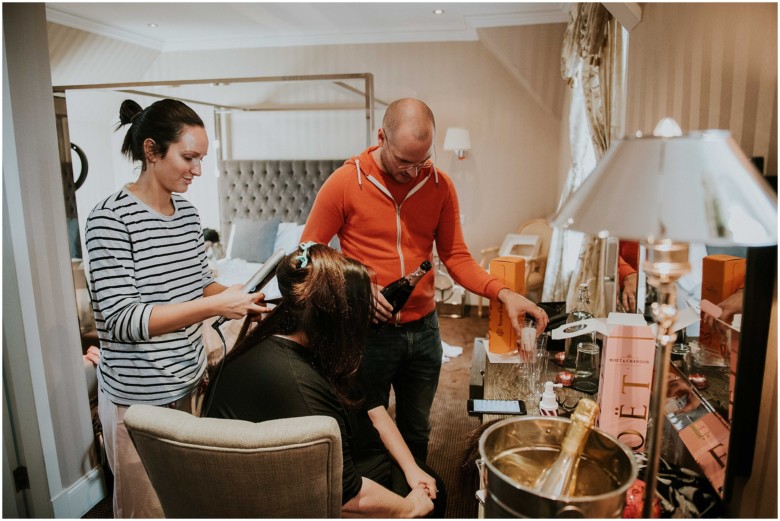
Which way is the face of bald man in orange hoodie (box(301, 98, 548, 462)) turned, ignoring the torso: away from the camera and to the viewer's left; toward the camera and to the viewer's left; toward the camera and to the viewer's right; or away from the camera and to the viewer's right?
toward the camera and to the viewer's right

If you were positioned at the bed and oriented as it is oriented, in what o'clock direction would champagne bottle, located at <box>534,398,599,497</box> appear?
The champagne bottle is roughly at 12 o'clock from the bed.

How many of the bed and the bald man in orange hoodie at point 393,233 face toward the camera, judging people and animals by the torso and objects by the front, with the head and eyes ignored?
2

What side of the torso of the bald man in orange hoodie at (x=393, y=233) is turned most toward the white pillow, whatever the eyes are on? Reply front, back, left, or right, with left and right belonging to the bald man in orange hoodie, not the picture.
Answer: back

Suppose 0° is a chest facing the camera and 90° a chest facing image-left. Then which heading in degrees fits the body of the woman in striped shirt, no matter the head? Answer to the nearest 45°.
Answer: approximately 315°

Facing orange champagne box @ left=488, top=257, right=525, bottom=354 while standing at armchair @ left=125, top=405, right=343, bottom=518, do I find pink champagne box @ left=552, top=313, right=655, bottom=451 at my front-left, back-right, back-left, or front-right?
front-right

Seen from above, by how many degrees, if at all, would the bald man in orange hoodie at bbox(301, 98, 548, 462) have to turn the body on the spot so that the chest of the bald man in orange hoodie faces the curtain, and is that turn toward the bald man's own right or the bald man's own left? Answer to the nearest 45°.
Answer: approximately 135° to the bald man's own left

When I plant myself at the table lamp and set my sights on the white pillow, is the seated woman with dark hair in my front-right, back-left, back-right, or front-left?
front-left

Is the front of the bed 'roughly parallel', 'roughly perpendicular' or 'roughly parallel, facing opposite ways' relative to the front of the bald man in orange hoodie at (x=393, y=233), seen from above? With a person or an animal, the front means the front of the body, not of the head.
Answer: roughly parallel

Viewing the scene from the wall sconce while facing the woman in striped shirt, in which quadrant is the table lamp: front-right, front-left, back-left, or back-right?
front-left

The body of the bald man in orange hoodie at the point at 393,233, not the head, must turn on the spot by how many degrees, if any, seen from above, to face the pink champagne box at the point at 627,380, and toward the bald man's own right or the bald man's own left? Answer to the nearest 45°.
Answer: approximately 45° to the bald man's own left

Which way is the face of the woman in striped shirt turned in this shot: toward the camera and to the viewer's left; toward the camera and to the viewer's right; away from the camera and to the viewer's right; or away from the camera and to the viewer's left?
toward the camera and to the viewer's right

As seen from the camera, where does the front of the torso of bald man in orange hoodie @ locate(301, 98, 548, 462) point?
toward the camera

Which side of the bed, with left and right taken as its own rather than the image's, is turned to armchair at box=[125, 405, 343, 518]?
front

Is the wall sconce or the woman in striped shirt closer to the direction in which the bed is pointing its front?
the woman in striped shirt

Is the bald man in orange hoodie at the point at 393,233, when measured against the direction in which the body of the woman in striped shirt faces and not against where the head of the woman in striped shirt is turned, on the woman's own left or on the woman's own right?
on the woman's own left

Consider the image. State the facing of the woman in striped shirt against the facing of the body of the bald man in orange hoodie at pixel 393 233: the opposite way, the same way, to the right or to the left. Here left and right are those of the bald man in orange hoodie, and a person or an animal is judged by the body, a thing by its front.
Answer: to the left

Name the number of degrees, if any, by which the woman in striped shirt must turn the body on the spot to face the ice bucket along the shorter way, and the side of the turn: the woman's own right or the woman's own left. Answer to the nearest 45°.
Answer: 0° — they already face it

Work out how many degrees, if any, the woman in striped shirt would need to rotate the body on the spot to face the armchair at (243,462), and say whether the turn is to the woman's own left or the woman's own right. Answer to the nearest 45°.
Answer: approximately 45° to the woman's own right
